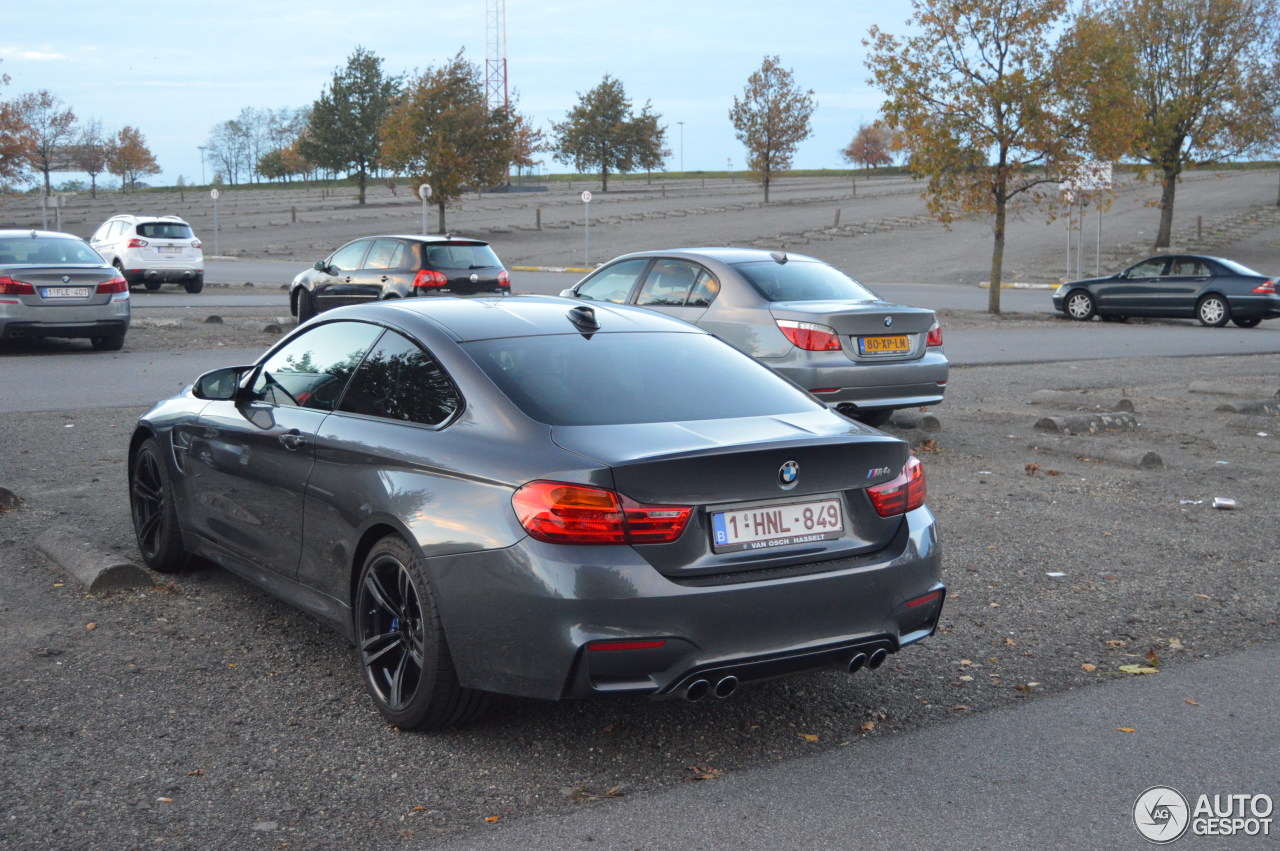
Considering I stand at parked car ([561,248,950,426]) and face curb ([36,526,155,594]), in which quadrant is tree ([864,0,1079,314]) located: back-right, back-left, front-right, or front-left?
back-right

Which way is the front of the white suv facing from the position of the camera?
facing away from the viewer and to the left of the viewer

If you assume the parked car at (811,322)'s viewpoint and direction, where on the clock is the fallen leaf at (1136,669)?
The fallen leaf is roughly at 7 o'clock from the parked car.

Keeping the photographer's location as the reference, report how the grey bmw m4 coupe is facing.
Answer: facing away from the viewer and to the left of the viewer

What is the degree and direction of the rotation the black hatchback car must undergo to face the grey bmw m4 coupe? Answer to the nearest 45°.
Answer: approximately 135° to its left

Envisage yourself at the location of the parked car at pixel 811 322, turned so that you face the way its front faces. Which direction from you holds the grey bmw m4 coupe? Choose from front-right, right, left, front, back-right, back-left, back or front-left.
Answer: back-left

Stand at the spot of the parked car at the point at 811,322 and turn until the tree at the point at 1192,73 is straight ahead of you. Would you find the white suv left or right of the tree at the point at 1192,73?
left

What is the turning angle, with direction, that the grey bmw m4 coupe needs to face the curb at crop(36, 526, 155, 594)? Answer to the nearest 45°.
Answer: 0° — it already faces it

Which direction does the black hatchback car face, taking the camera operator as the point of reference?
facing away from the viewer and to the left of the viewer

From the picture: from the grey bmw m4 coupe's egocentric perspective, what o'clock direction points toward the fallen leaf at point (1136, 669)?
The fallen leaf is roughly at 4 o'clock from the grey bmw m4 coupe.

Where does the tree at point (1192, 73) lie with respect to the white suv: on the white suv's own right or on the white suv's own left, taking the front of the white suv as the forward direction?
on the white suv's own right

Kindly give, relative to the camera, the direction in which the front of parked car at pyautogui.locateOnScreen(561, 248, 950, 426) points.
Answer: facing away from the viewer and to the left of the viewer
